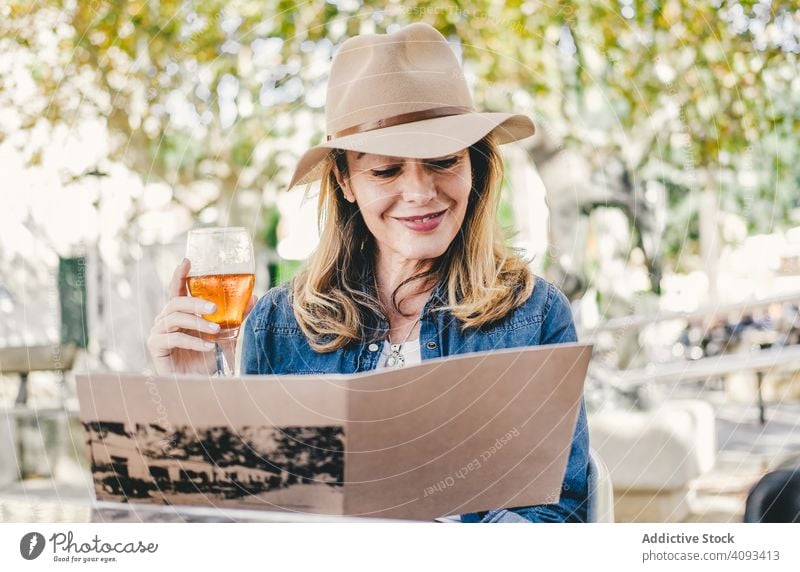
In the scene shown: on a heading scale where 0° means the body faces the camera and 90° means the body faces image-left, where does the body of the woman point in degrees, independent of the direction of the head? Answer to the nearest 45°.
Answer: approximately 0°
